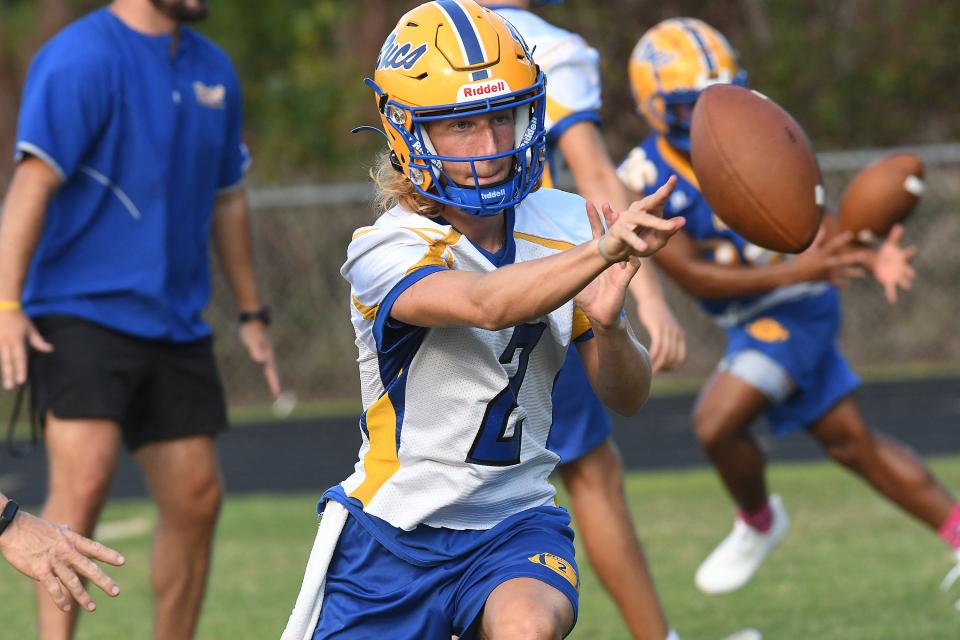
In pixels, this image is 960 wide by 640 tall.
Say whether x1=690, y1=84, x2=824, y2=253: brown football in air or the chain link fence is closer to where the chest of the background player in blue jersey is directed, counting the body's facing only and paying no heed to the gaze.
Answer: the brown football in air

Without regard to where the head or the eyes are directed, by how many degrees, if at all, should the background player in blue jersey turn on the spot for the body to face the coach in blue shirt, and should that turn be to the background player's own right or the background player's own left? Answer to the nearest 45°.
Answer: approximately 45° to the background player's own right

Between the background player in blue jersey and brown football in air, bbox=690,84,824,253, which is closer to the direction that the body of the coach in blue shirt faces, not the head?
the brown football in air

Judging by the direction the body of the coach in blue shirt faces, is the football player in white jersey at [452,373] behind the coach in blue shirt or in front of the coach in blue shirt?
in front

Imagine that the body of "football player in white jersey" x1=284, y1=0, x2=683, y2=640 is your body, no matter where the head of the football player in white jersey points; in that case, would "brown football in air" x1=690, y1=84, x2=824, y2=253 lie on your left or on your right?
on your left

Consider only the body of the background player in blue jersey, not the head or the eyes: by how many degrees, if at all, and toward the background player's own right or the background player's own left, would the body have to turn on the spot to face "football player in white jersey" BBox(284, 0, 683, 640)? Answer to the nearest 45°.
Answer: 0° — they already face them

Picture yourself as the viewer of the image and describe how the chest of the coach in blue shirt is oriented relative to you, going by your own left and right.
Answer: facing the viewer and to the right of the viewer

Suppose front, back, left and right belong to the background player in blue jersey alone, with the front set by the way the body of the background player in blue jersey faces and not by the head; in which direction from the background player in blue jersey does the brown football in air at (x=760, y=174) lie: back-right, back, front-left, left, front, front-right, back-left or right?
front

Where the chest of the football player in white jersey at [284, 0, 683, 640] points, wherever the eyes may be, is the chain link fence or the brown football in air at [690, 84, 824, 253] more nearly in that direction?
the brown football in air

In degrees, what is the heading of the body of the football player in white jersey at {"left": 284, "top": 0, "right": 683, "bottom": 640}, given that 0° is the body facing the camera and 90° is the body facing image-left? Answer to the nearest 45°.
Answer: approximately 315°
